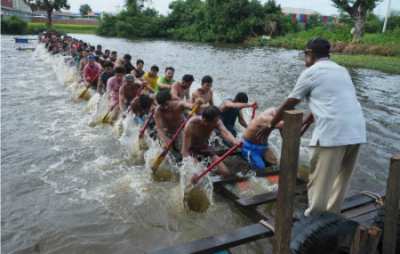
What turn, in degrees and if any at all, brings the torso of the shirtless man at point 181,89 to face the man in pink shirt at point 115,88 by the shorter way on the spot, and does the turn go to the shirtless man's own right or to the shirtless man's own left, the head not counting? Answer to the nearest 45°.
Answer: approximately 180°

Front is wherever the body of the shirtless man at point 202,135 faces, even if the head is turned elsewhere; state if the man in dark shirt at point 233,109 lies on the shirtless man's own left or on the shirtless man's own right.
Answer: on the shirtless man's own left

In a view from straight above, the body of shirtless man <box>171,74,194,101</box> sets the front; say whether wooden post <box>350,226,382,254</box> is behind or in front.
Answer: in front

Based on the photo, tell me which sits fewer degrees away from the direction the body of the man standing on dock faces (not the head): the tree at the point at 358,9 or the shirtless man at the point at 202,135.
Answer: the shirtless man

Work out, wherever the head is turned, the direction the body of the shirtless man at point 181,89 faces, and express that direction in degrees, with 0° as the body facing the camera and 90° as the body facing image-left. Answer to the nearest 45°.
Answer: approximately 315°

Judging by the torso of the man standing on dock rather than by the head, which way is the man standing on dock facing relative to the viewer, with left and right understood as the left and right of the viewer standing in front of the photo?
facing away from the viewer and to the left of the viewer

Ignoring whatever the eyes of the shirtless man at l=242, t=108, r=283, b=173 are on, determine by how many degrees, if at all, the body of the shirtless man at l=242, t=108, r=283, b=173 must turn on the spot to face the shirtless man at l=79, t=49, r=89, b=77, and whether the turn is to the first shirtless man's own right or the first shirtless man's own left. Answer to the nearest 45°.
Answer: approximately 135° to the first shirtless man's own left

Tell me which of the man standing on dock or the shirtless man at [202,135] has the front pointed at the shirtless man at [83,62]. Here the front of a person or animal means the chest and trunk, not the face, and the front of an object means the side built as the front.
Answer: the man standing on dock

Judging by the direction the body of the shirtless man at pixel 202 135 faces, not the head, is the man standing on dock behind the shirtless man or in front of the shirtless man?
in front

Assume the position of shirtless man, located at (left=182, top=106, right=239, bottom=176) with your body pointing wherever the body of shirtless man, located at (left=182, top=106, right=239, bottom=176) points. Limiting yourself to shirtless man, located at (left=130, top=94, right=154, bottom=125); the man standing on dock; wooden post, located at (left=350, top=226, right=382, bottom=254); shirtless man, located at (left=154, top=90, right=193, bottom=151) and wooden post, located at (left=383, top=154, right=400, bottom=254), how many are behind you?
2

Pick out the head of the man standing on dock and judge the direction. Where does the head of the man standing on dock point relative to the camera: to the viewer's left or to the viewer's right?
to the viewer's left

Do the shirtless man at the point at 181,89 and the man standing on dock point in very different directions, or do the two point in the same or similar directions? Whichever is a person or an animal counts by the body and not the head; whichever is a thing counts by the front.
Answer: very different directions
